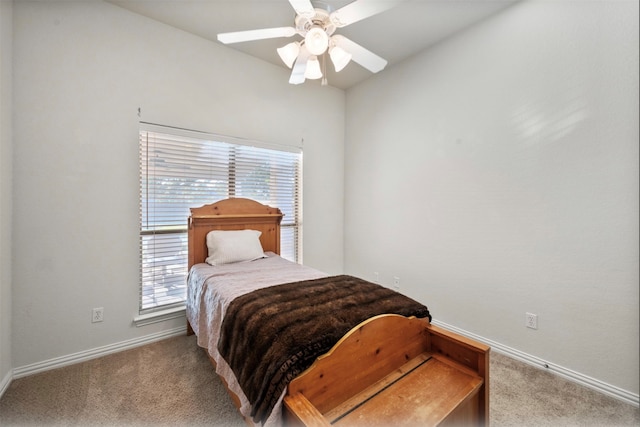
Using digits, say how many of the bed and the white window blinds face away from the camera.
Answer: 0

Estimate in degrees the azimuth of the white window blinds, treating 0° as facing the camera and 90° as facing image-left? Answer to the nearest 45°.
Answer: approximately 315°

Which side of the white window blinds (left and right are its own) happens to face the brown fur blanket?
front

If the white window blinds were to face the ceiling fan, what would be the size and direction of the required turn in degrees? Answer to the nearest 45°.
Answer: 0° — it already faces it

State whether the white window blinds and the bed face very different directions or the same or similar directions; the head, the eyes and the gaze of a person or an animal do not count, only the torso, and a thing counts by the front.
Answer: same or similar directions

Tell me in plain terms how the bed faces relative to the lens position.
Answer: facing the viewer and to the right of the viewer
